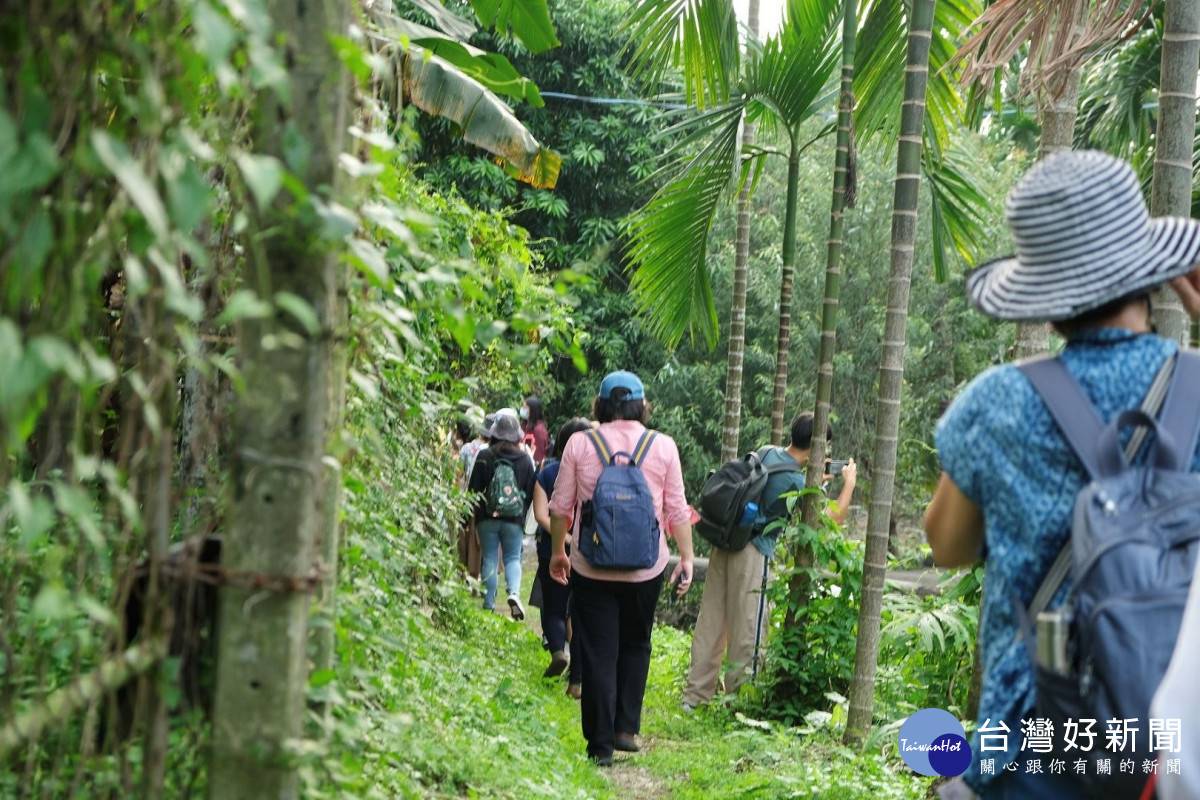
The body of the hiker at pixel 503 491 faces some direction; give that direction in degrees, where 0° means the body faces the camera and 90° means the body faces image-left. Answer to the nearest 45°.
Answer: approximately 180°

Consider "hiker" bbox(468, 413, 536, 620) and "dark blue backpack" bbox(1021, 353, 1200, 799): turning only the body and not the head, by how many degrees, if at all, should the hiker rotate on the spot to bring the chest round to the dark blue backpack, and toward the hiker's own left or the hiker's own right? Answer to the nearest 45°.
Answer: approximately 180°

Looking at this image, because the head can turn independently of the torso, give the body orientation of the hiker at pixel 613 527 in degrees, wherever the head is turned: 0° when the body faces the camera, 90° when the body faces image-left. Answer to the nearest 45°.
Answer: approximately 180°

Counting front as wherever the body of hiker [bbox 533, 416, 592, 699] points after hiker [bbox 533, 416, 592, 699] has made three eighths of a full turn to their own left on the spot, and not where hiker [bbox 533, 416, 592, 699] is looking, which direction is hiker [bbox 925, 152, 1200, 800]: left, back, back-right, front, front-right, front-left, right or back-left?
front-left

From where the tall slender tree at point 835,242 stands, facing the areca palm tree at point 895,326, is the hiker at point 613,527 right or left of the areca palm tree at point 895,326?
right

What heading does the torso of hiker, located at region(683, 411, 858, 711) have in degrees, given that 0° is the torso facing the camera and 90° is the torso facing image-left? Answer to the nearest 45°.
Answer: approximately 225°

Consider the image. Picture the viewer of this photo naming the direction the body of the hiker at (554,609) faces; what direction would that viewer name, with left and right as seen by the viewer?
facing away from the viewer

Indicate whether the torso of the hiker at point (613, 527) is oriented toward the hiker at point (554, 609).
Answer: yes

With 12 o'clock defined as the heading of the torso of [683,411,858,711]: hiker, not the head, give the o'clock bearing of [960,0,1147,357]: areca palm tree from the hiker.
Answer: The areca palm tree is roughly at 4 o'clock from the hiker.

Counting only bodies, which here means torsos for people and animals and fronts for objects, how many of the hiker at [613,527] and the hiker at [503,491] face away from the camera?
2

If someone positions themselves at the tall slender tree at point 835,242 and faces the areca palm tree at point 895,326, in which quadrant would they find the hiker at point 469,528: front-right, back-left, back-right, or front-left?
back-right

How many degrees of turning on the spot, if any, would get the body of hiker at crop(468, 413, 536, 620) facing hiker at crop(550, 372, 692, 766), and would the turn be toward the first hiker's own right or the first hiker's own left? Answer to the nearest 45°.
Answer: approximately 180°

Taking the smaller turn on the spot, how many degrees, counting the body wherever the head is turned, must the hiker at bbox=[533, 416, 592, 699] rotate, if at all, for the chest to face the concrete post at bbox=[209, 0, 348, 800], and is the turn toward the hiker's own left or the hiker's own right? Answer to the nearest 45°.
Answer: approximately 180°

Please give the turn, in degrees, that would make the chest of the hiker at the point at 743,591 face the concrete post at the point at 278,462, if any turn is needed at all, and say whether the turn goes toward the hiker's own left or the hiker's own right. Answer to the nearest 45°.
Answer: approximately 135° to the hiker's own right
